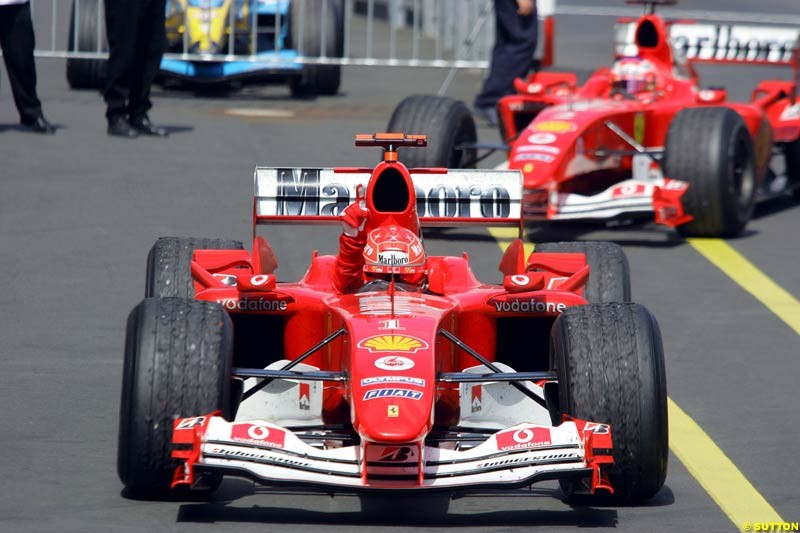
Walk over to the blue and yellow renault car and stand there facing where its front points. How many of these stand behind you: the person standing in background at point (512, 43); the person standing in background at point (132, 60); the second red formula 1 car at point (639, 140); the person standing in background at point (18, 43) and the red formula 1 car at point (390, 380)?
0

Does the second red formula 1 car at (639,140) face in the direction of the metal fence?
no

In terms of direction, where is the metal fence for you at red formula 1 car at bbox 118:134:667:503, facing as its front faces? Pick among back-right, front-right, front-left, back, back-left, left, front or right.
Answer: back

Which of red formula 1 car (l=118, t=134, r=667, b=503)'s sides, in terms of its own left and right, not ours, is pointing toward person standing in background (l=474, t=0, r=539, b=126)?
back

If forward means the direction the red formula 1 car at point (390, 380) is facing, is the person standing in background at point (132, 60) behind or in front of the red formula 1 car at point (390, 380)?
behind

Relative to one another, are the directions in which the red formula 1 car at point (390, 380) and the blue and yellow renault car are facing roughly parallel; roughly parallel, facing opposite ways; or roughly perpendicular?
roughly parallel

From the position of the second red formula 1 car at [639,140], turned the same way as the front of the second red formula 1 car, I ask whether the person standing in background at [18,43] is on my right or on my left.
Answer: on my right

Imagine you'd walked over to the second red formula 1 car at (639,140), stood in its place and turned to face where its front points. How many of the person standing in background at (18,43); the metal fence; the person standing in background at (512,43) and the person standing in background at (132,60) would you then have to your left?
0

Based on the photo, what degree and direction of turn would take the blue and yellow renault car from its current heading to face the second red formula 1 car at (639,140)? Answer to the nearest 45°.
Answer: approximately 45° to its left

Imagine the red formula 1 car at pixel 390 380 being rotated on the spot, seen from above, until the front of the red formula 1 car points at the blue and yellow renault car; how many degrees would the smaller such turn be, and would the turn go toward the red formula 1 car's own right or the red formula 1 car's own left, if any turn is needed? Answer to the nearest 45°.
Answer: approximately 180°

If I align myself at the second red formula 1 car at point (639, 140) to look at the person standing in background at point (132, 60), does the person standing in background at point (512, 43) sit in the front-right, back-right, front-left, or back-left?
front-right

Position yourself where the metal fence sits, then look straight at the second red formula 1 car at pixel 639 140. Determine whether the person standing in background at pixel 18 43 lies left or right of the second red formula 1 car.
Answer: right

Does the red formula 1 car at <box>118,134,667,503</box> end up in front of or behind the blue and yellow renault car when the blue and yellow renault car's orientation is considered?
in front

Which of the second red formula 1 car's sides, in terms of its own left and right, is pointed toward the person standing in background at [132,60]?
right

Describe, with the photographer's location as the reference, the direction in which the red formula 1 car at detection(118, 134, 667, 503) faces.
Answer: facing the viewer

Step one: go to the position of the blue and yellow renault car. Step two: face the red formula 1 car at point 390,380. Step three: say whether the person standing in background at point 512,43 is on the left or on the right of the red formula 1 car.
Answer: left

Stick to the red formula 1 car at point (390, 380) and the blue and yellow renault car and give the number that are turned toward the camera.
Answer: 2

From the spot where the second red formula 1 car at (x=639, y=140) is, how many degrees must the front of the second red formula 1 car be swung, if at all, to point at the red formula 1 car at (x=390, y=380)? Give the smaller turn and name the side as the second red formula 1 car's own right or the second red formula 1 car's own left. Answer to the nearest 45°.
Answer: approximately 45° to the second red formula 1 car's own left

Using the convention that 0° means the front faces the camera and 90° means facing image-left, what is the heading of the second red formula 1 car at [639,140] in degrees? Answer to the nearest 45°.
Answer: approximately 45°

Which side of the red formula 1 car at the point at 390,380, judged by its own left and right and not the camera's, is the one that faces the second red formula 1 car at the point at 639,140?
back
